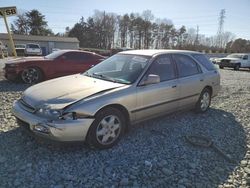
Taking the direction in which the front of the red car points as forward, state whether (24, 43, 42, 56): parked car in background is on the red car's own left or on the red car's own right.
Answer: on the red car's own right

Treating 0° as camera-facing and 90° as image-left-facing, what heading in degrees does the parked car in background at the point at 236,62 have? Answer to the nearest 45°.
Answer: approximately 45°

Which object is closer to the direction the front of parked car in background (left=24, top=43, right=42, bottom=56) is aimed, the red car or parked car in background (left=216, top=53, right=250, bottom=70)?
the red car

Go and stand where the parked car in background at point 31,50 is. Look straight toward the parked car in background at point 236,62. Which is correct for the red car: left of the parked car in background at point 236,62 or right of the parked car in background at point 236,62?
right

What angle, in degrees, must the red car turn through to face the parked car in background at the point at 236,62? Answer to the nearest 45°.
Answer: approximately 180°

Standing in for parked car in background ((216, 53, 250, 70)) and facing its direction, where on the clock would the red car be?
The red car is roughly at 11 o'clock from the parked car in background.

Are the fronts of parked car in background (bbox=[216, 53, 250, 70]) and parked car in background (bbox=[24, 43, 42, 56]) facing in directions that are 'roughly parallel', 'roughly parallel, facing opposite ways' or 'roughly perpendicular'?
roughly perpendicular

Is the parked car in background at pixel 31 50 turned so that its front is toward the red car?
yes
